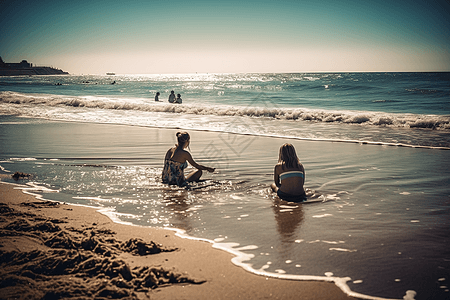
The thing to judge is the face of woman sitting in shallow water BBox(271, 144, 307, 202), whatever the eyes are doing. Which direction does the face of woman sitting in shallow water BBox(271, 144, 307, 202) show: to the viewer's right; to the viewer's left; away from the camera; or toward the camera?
away from the camera

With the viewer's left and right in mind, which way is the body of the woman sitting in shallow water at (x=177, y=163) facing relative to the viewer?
facing away from the viewer and to the right of the viewer

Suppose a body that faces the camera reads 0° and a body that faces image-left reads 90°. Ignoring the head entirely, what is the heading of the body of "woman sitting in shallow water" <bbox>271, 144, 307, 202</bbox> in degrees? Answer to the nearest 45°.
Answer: approximately 180°
